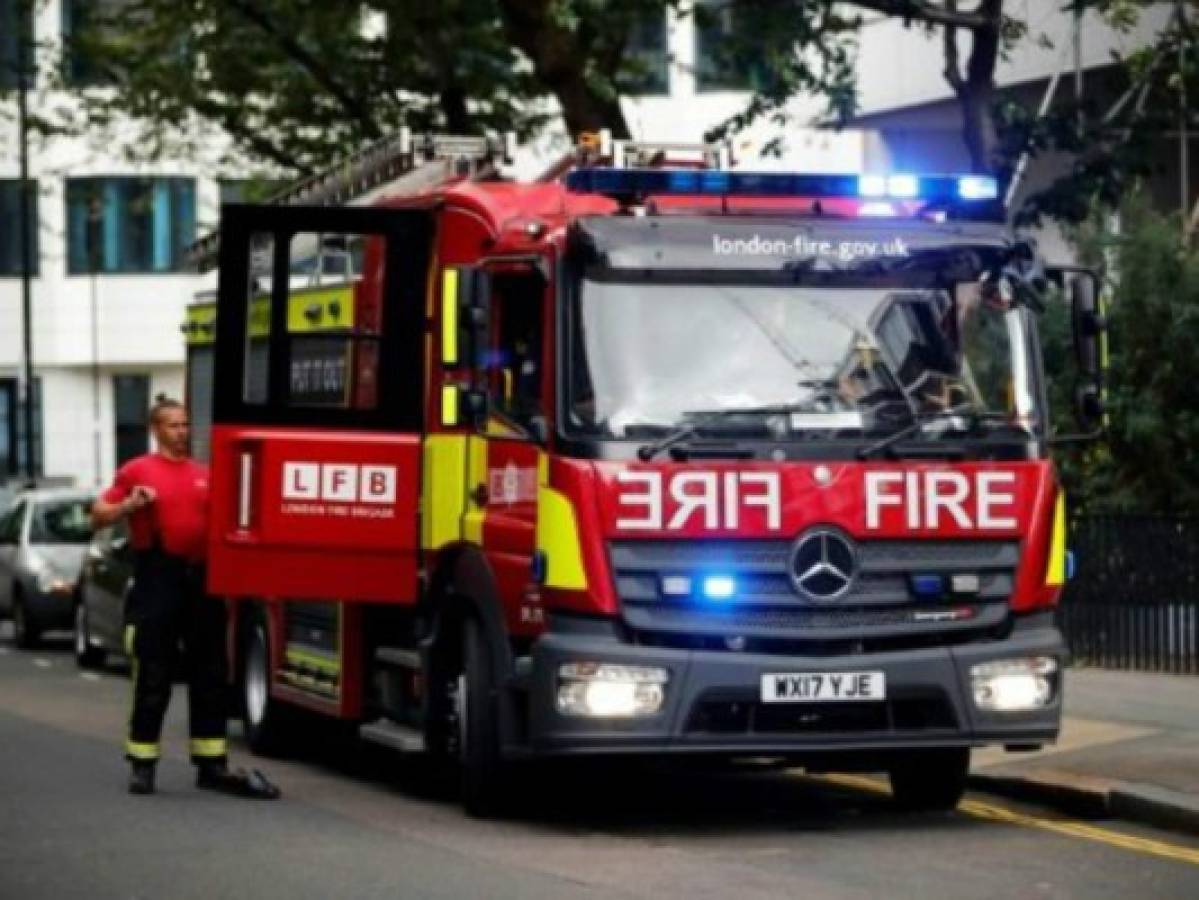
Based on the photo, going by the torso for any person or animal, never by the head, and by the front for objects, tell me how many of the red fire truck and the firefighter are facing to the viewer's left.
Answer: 0

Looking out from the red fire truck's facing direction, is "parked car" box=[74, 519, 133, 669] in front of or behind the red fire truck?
behind

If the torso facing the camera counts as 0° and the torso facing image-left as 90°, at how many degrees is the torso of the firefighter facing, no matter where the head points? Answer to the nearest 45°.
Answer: approximately 315°

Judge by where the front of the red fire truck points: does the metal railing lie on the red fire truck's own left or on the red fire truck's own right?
on the red fire truck's own left

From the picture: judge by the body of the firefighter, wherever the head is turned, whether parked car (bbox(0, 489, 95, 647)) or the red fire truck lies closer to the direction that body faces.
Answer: the red fire truck

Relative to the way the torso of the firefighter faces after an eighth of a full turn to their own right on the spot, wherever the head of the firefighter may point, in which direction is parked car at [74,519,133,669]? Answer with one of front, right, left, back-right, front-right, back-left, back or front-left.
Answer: back

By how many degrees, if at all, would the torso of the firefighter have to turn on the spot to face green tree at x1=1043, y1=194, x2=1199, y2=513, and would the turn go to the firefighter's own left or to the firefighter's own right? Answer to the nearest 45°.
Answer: approximately 90° to the firefighter's own left

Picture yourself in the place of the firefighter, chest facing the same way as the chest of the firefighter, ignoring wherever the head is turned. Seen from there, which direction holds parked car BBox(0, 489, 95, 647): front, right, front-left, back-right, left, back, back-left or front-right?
back-left

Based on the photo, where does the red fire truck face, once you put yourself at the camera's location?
facing the viewer and to the right of the viewer
